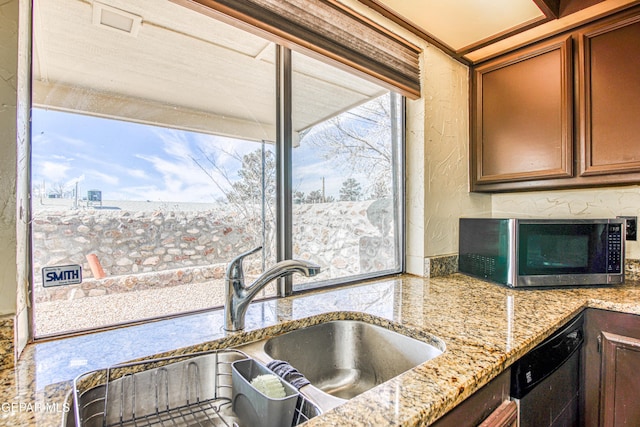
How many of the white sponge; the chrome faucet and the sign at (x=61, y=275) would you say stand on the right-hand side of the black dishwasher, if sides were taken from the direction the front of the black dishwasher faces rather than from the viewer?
3

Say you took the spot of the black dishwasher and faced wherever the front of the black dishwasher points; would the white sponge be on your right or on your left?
on your right

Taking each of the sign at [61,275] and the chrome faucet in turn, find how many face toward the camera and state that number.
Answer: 1

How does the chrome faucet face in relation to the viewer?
to the viewer's right

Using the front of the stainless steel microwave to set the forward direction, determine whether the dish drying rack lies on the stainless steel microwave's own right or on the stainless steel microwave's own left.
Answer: on the stainless steel microwave's own right

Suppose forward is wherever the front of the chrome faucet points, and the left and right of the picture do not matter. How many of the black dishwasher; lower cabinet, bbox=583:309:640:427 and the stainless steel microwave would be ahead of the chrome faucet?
3
